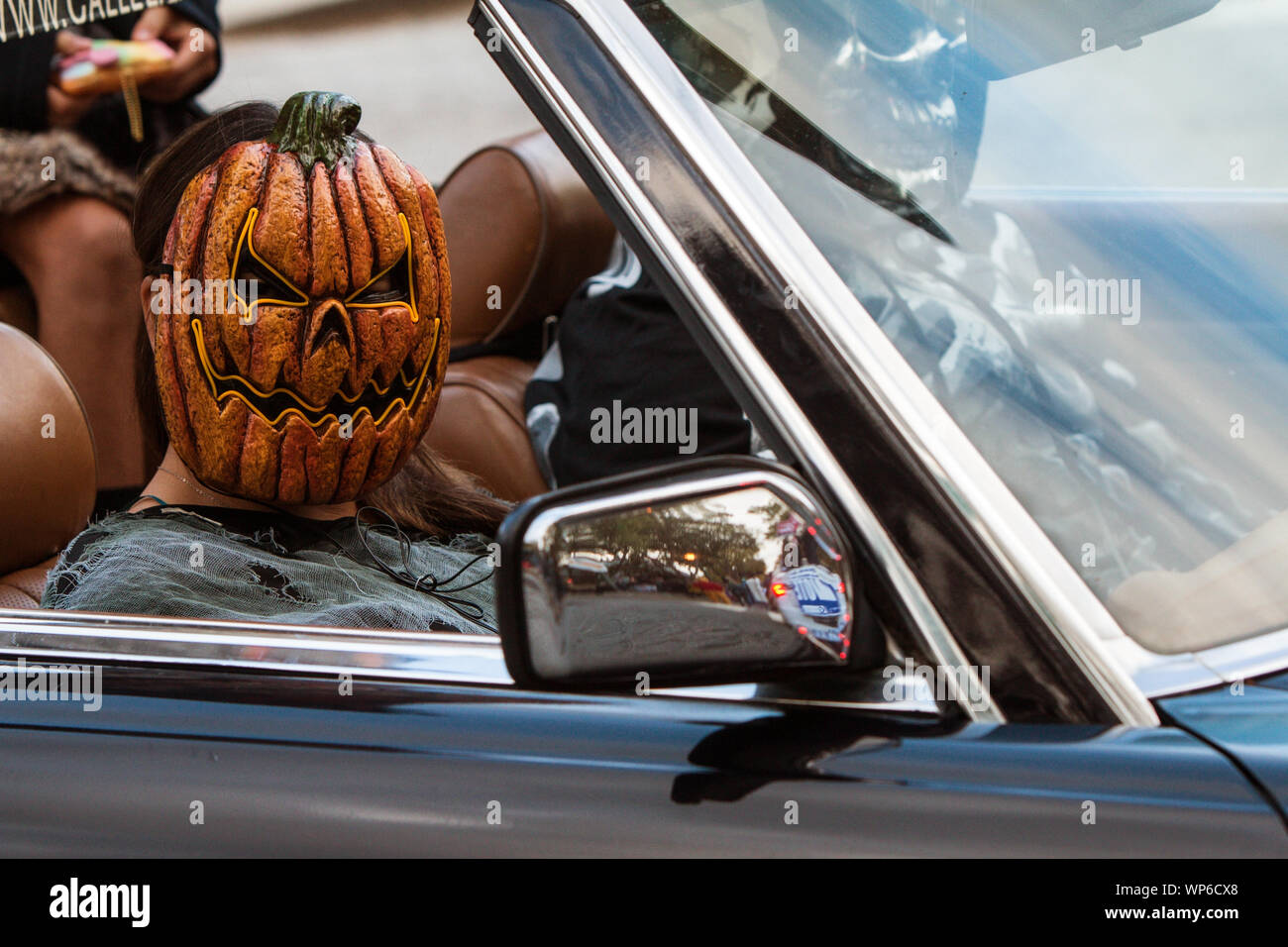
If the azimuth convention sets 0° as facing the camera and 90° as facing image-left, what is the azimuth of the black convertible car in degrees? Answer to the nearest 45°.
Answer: approximately 315°
